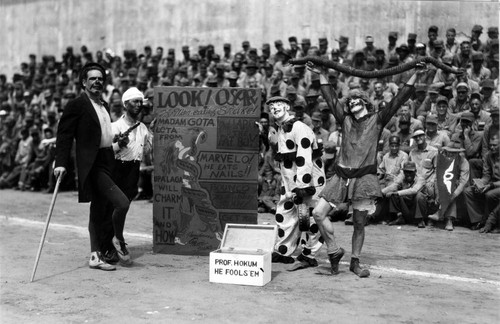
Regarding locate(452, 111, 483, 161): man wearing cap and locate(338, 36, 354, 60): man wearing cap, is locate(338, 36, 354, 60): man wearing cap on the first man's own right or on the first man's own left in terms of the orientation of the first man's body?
on the first man's own right

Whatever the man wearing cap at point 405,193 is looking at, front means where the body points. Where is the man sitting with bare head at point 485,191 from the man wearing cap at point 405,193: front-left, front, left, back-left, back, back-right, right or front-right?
back-left

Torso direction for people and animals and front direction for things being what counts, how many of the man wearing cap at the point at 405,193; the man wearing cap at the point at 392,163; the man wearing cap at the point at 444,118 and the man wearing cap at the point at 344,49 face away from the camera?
0

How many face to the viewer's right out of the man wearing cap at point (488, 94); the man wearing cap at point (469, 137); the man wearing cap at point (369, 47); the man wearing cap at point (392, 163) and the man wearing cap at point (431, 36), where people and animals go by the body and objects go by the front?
0

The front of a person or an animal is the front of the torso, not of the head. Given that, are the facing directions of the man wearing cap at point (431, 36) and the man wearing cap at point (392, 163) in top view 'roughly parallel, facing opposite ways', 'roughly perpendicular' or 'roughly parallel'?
roughly parallel

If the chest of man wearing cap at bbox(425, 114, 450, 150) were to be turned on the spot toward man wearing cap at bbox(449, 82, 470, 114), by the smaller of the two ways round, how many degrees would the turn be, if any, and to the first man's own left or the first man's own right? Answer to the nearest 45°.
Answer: approximately 180°

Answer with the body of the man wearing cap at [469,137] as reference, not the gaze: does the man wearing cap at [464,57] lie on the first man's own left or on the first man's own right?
on the first man's own right

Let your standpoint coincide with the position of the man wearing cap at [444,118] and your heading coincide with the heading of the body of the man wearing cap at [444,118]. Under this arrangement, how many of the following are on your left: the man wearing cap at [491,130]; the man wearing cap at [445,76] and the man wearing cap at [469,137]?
2

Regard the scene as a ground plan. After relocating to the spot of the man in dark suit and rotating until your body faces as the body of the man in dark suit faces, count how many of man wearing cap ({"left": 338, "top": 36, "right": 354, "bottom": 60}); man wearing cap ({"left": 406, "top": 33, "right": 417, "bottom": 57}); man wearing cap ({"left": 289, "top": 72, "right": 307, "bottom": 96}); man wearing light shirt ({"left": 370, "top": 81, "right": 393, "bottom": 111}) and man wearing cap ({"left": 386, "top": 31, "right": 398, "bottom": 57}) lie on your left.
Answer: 5

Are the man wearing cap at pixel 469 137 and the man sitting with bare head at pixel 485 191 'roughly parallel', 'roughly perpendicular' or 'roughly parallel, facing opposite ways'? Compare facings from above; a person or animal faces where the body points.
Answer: roughly parallel

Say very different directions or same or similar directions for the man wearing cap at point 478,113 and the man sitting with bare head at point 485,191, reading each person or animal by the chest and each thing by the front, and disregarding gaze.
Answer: same or similar directions

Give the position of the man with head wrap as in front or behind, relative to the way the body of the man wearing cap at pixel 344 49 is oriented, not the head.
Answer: in front
